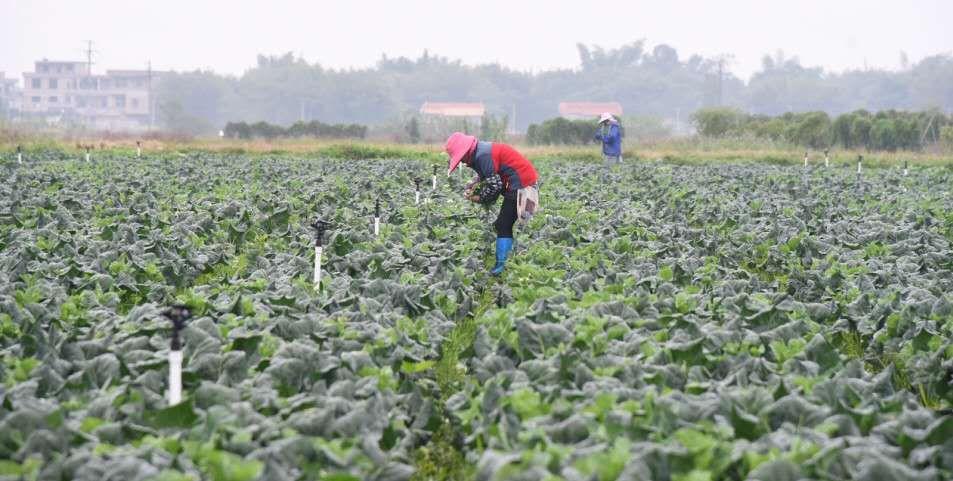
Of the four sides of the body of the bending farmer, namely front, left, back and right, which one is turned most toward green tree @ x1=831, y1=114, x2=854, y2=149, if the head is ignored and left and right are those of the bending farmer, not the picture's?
right

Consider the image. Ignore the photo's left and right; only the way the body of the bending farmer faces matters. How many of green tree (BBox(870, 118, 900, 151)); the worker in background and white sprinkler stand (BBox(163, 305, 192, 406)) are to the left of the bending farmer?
1

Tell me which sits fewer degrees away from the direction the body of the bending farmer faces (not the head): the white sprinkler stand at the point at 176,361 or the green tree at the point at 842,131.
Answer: the white sprinkler stand

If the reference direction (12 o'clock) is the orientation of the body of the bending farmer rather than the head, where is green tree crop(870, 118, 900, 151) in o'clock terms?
The green tree is roughly at 4 o'clock from the bending farmer.

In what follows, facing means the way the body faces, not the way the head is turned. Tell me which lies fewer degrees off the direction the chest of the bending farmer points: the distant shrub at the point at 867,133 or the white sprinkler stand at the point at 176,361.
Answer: the white sprinkler stand

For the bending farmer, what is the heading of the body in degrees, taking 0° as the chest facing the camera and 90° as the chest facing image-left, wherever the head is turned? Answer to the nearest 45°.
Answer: approximately 90°

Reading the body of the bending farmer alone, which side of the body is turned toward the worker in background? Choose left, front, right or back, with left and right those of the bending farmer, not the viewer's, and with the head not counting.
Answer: right

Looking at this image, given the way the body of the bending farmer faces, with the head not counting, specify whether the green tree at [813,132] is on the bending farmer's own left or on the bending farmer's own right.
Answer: on the bending farmer's own right

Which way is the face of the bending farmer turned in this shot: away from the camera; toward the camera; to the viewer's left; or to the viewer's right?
to the viewer's left

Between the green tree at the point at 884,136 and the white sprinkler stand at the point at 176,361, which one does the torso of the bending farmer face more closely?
the white sprinkler stand
